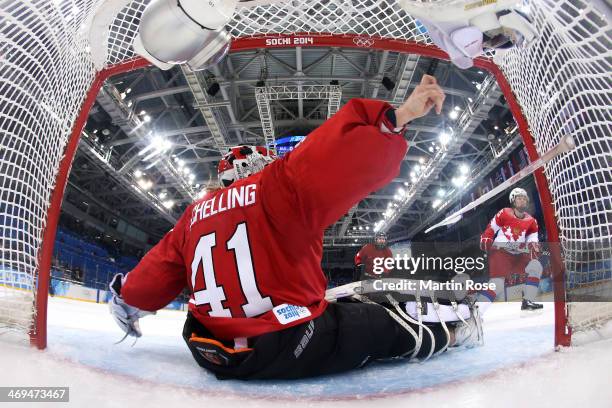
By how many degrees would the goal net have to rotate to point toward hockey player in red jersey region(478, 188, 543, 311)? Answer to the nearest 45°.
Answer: approximately 45° to its right

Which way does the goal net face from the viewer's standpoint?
away from the camera
